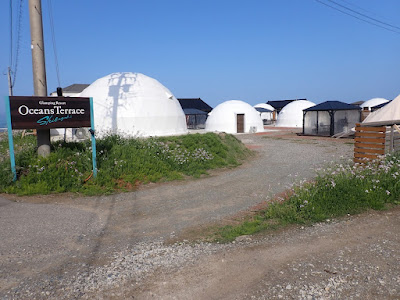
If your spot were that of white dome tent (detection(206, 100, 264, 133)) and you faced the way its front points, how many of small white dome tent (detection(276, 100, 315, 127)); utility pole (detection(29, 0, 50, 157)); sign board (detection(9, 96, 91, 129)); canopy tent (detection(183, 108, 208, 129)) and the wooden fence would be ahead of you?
3

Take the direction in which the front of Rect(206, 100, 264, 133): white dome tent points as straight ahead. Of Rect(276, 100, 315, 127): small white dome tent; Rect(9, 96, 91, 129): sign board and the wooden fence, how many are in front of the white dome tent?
2

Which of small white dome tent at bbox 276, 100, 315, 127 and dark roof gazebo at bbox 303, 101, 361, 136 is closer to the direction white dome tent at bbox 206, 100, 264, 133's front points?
the dark roof gazebo

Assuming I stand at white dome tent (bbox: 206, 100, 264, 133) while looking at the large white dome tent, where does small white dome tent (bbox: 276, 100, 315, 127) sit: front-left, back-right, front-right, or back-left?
back-left

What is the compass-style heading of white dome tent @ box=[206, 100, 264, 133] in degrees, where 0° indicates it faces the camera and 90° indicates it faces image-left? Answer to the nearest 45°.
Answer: approximately 0°

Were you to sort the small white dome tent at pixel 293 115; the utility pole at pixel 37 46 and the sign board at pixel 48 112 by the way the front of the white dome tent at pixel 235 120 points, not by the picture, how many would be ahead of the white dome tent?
2

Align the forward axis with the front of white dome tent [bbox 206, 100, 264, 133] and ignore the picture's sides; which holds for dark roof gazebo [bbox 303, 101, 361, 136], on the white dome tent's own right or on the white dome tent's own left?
on the white dome tent's own left

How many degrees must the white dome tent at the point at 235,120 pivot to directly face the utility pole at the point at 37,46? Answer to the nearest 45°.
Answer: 0° — it already faces it

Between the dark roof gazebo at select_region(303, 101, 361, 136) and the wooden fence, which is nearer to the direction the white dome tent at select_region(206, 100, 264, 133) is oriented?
the wooden fence

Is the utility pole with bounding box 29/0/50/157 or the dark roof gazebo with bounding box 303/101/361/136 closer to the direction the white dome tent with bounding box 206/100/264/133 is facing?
the utility pole

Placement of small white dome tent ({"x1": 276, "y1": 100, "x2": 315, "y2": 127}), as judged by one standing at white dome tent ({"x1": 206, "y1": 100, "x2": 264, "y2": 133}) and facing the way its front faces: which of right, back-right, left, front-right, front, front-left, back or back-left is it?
back-left
